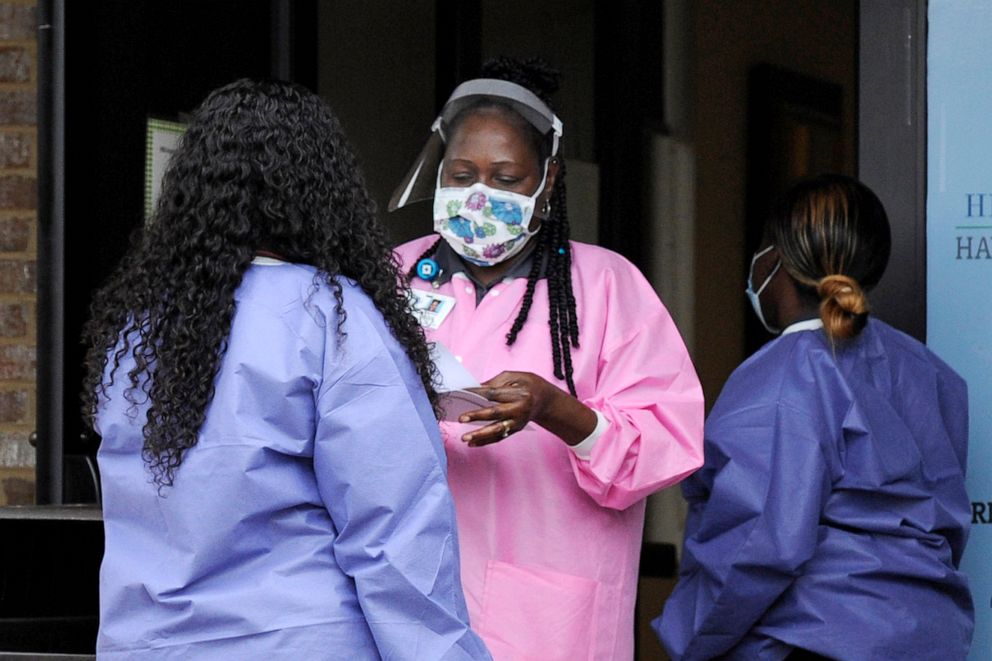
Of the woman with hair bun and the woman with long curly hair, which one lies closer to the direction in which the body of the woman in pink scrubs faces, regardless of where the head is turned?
the woman with long curly hair

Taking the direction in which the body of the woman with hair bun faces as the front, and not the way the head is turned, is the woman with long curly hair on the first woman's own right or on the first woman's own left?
on the first woman's own left

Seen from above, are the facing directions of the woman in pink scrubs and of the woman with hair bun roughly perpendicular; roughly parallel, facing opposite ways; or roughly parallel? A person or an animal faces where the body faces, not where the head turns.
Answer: roughly perpendicular

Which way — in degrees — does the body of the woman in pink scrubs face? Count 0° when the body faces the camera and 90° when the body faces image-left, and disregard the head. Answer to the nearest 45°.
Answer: approximately 45°

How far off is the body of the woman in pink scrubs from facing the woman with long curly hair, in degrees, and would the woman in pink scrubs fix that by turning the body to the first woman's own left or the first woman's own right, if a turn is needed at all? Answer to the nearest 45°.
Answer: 0° — they already face them

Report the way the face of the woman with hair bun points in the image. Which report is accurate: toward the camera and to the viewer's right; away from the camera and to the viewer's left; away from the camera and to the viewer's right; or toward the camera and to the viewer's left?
away from the camera and to the viewer's left

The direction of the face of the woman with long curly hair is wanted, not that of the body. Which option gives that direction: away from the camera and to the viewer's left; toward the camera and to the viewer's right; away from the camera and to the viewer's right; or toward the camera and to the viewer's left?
away from the camera and to the viewer's right

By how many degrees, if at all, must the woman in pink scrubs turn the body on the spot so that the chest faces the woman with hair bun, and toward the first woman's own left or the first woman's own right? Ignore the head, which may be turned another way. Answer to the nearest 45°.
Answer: approximately 135° to the first woman's own left

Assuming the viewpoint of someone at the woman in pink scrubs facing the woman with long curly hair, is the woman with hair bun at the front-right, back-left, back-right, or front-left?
back-left

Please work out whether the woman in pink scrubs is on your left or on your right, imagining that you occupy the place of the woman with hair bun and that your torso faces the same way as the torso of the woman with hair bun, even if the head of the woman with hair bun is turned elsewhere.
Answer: on your left

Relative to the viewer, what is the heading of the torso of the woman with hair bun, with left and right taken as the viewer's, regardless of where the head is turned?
facing away from the viewer and to the left of the viewer
